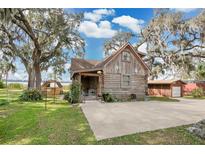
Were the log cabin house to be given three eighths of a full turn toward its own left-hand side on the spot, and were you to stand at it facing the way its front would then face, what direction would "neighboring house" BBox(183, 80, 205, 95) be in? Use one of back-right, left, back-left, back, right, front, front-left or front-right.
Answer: front

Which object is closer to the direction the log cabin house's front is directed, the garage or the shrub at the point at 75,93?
the shrub

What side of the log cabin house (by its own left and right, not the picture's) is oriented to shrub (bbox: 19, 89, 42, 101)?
right

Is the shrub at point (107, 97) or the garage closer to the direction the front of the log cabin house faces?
the shrub

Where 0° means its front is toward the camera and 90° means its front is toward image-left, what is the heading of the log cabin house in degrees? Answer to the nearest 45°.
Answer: approximately 0°

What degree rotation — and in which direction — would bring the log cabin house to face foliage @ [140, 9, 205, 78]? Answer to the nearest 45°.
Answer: approximately 135° to its left

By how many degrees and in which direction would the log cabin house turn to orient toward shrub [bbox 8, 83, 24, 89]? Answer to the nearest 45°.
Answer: approximately 135° to its right

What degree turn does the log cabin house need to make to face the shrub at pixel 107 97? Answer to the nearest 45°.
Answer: approximately 45° to its right

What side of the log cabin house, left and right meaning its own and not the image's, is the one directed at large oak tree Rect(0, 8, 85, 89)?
right
